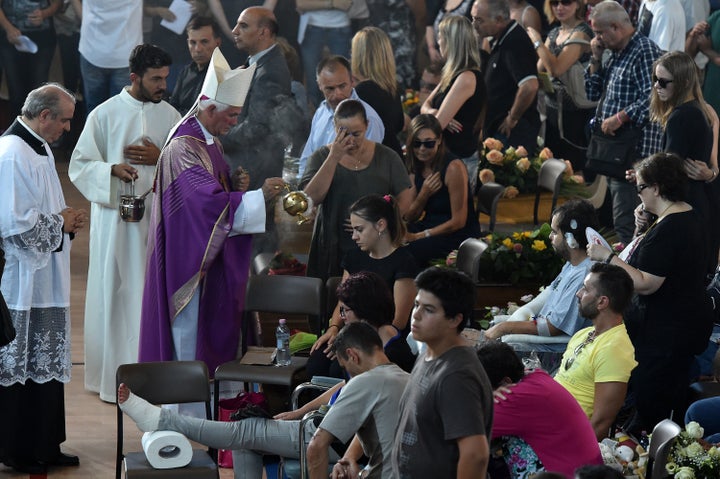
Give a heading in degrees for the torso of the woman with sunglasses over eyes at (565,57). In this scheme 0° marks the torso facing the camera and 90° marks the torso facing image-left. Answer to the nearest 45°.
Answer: approximately 45°

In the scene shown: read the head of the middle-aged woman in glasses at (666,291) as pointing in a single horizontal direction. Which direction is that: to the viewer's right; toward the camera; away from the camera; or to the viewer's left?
to the viewer's left

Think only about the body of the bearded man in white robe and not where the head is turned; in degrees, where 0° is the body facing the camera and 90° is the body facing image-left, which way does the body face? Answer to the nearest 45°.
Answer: approximately 315°

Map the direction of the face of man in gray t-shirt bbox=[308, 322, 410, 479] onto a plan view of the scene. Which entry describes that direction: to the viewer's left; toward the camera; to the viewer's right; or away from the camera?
to the viewer's left

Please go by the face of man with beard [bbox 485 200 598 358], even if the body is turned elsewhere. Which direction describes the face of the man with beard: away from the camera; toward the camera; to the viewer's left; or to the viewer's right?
to the viewer's left

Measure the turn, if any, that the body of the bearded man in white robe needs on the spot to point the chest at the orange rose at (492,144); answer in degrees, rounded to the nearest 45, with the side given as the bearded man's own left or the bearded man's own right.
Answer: approximately 90° to the bearded man's own left

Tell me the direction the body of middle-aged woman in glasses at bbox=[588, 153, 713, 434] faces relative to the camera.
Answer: to the viewer's left

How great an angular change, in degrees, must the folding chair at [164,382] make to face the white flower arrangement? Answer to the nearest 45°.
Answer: approximately 45° to its left

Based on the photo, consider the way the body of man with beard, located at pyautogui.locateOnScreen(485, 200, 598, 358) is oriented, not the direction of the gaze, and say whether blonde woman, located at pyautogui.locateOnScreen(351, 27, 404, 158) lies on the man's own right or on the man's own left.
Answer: on the man's own right

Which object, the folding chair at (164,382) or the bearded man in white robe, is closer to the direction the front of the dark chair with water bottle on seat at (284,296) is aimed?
the folding chair

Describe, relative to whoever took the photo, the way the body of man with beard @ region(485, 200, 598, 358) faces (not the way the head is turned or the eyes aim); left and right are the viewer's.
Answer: facing to the left of the viewer

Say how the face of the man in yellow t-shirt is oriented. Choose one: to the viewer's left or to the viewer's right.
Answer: to the viewer's left
